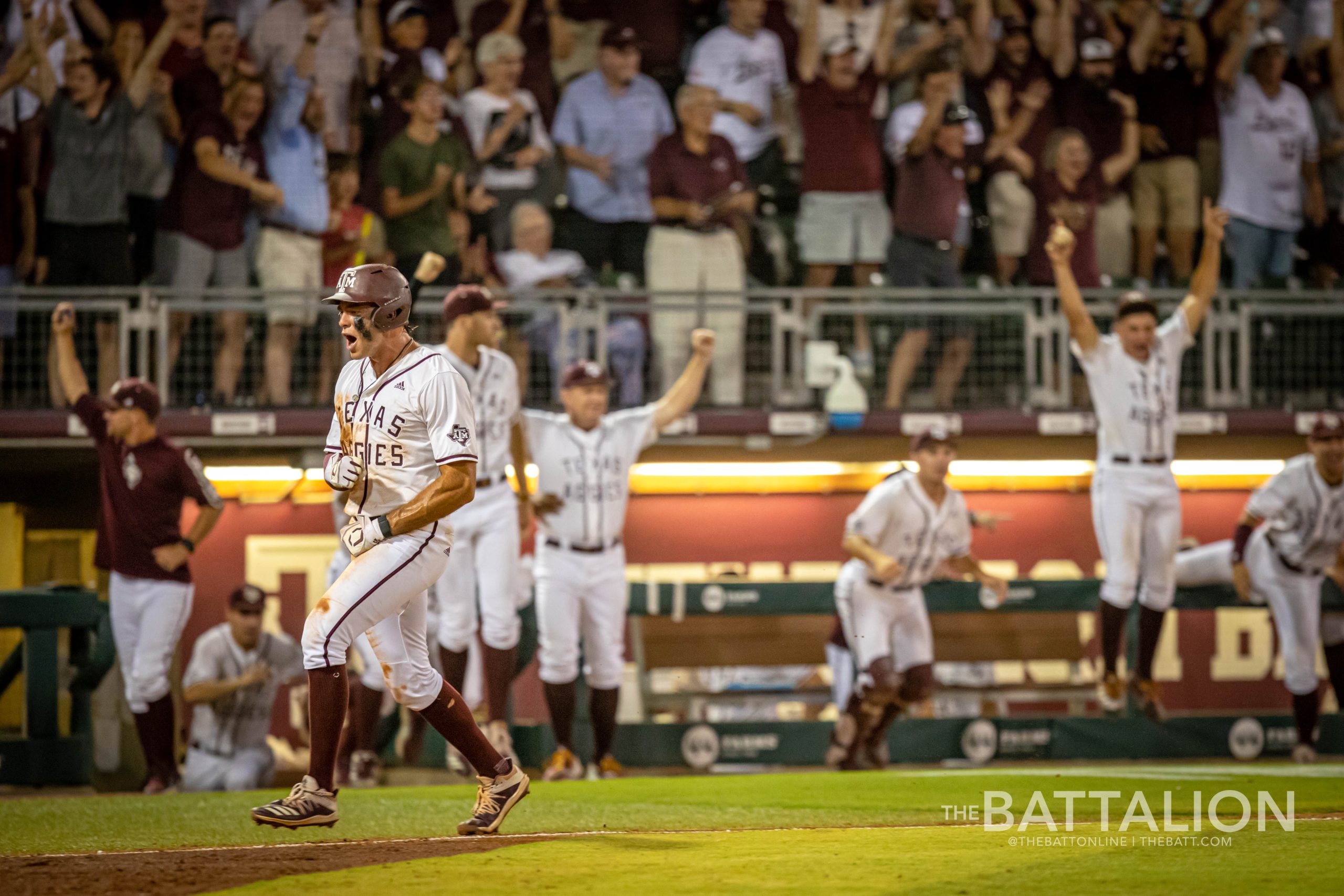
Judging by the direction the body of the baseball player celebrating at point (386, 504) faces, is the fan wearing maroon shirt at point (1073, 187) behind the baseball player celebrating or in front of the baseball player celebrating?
behind

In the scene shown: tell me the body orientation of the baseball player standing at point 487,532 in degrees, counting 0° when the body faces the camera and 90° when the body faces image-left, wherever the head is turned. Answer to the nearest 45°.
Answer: approximately 0°

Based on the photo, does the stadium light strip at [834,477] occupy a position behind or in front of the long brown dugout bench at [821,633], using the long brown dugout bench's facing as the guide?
behind

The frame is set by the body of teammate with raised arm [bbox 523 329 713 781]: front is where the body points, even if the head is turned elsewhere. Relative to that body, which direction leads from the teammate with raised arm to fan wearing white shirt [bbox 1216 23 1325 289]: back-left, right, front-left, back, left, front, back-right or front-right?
back-left

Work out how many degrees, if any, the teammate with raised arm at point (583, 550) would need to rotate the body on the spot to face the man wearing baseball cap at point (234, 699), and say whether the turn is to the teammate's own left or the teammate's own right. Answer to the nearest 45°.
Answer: approximately 90° to the teammate's own right

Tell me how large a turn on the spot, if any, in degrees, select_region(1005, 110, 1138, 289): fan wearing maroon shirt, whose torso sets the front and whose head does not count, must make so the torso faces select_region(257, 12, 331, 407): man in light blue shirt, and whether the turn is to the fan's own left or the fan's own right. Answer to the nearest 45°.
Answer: approximately 90° to the fan's own right

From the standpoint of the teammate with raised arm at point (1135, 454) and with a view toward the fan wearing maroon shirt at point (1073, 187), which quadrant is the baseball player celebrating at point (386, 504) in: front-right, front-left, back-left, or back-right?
back-left
